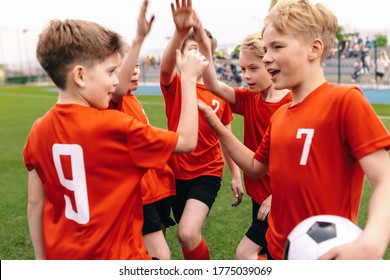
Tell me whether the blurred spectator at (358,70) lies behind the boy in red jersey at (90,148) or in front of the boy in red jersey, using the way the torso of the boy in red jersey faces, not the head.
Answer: in front

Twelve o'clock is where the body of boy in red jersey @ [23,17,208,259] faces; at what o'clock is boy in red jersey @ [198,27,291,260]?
boy in red jersey @ [198,27,291,260] is roughly at 12 o'clock from boy in red jersey @ [23,17,208,259].

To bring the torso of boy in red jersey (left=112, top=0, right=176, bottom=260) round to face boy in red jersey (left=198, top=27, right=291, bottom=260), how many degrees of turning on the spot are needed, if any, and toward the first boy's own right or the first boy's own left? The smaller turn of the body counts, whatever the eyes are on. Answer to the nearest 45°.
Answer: approximately 45° to the first boy's own left

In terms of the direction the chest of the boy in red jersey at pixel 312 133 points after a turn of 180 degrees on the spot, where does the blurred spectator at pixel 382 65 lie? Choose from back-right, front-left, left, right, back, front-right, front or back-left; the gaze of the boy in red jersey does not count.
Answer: front-left

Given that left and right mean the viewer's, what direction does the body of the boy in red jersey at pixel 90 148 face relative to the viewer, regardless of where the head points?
facing away from the viewer and to the right of the viewer

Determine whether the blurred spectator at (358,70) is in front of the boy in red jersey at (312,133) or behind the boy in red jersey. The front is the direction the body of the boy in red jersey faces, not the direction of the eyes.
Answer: behind

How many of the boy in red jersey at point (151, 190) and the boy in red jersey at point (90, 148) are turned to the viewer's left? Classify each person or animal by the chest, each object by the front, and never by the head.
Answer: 0

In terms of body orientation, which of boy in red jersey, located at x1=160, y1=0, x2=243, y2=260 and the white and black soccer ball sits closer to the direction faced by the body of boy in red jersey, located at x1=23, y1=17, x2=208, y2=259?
the boy in red jersey

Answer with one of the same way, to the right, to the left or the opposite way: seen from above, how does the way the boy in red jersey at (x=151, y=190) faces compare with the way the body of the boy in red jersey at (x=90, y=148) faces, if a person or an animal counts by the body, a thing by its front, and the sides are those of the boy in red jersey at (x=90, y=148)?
to the right

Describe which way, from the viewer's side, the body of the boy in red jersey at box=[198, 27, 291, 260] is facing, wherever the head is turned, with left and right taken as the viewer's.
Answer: facing the viewer and to the left of the viewer

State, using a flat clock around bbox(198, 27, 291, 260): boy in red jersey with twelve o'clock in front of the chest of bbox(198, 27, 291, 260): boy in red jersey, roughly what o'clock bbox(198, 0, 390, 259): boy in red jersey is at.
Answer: bbox(198, 0, 390, 259): boy in red jersey is roughly at 10 o'clock from bbox(198, 27, 291, 260): boy in red jersey.

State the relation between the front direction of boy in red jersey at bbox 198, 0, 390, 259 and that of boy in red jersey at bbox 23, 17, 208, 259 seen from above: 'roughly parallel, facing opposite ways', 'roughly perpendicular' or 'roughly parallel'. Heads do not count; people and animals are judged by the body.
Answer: roughly parallel, facing opposite ways

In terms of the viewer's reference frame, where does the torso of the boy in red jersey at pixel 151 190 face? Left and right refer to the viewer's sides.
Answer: facing the viewer and to the right of the viewer

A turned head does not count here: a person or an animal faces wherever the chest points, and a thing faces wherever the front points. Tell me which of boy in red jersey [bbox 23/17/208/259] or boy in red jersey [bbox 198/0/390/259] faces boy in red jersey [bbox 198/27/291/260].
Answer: boy in red jersey [bbox 23/17/208/259]

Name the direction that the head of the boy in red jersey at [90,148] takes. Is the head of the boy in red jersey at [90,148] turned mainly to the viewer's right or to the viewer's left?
to the viewer's right
